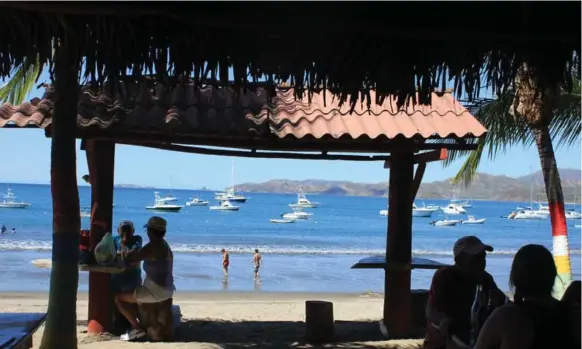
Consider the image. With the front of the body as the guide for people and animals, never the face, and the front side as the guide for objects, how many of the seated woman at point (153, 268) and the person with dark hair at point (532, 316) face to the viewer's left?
1

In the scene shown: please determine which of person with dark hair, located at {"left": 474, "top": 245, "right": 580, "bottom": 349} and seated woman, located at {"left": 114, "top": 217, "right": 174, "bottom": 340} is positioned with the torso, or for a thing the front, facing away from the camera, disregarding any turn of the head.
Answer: the person with dark hair

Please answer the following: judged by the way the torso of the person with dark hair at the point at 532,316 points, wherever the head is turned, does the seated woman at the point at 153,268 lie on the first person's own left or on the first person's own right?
on the first person's own left

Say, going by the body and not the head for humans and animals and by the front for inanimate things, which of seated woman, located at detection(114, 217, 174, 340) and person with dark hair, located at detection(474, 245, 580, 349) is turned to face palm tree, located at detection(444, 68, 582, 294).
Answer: the person with dark hair

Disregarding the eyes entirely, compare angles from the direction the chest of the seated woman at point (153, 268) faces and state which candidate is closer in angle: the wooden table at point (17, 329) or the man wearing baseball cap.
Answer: the wooden table

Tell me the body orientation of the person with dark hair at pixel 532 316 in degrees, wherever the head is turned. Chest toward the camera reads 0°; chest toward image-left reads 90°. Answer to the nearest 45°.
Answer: approximately 180°

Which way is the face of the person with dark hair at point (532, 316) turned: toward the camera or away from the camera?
away from the camera

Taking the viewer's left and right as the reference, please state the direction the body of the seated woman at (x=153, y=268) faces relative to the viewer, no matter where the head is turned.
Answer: facing to the left of the viewer

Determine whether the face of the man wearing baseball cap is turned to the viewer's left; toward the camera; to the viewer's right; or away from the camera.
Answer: to the viewer's right

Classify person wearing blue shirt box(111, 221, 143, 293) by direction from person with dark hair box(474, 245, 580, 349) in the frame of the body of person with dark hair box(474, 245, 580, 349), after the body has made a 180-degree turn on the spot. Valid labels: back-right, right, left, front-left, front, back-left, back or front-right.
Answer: back-right

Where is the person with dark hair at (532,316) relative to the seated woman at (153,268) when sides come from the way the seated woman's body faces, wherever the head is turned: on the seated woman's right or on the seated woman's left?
on the seated woman's left
